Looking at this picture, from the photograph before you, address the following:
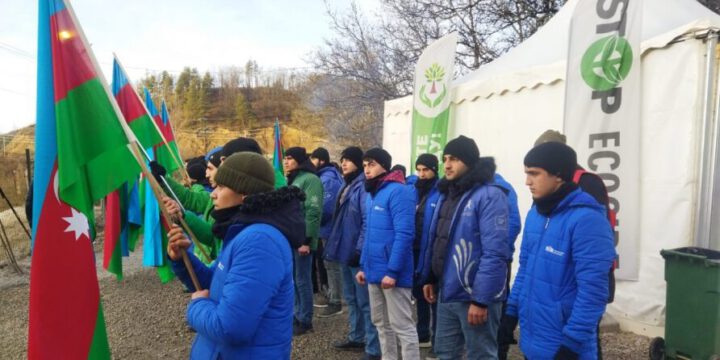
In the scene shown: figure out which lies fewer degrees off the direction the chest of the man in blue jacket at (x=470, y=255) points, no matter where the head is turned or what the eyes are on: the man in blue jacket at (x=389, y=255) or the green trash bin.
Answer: the man in blue jacket

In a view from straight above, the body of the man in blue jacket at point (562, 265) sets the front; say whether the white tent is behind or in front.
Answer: behind

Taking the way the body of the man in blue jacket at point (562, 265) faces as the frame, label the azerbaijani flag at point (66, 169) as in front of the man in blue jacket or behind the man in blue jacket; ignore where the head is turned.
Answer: in front

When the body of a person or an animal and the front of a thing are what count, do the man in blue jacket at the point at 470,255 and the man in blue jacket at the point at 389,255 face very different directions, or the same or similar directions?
same or similar directions

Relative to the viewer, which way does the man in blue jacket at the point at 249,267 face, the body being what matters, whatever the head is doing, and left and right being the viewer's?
facing to the left of the viewer

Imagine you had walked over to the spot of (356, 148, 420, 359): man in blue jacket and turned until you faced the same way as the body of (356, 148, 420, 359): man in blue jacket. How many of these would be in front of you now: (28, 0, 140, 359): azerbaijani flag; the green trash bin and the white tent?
1

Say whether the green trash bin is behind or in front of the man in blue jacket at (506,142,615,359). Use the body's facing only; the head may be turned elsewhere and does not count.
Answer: behind

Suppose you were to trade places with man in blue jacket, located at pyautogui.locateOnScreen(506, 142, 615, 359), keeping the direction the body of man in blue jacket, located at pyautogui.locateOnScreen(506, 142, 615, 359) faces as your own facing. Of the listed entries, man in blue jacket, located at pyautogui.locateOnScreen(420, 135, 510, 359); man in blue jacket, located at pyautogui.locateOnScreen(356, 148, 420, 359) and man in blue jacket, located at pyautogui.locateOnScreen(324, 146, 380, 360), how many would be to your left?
0

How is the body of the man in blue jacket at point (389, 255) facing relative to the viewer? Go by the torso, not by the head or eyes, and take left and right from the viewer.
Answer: facing the viewer and to the left of the viewer

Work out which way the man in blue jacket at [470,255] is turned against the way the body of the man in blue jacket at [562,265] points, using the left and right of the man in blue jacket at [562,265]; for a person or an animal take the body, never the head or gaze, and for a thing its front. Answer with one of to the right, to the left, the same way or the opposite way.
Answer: the same way

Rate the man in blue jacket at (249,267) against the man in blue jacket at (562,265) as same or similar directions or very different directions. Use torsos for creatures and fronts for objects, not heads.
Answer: same or similar directions

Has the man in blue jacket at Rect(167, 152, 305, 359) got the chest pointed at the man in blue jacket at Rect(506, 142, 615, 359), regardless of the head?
no

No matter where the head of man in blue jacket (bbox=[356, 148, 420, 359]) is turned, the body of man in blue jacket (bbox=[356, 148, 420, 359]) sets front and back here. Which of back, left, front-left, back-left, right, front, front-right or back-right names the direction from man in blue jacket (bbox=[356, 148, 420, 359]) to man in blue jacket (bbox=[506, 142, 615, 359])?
left

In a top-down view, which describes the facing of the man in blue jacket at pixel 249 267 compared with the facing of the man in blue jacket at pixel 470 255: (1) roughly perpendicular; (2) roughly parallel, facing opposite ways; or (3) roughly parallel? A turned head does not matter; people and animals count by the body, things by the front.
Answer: roughly parallel

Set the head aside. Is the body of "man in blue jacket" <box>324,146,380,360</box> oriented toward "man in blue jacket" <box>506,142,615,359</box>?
no

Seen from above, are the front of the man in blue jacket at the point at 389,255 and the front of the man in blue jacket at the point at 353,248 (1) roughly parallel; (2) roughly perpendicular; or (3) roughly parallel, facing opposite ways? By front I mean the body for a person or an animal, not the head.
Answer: roughly parallel

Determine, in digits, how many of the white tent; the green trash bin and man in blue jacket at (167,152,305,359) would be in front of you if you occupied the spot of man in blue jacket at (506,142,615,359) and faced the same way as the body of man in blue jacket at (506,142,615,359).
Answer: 1

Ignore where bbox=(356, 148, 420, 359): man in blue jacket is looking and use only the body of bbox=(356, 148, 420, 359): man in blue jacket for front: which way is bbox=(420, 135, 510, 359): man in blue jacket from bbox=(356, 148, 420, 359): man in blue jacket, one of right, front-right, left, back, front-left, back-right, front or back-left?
left

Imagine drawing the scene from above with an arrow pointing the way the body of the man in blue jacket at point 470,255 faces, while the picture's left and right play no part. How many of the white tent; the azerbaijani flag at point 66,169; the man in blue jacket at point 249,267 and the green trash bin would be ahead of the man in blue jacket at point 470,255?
2

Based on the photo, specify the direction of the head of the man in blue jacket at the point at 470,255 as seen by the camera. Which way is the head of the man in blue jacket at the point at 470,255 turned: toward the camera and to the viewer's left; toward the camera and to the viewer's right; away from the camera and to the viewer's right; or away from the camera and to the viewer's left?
toward the camera and to the viewer's left

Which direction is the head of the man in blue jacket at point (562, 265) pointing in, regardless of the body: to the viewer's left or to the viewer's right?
to the viewer's left
